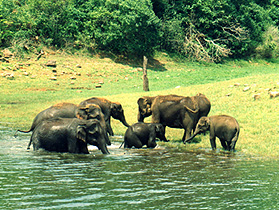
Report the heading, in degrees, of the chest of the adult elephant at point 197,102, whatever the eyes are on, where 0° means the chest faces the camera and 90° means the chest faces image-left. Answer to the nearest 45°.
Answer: approximately 90°

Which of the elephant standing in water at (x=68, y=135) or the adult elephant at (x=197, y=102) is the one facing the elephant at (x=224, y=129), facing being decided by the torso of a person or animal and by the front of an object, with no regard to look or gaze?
the elephant standing in water

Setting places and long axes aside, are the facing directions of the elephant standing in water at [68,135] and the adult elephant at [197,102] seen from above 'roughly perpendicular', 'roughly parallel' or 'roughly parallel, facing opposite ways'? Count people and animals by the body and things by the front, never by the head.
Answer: roughly parallel, facing opposite ways

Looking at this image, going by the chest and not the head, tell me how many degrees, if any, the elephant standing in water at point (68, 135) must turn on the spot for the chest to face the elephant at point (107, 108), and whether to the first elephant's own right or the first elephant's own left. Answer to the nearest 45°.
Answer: approximately 90° to the first elephant's own left

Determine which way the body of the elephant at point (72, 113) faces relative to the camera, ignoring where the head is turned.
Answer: to the viewer's right

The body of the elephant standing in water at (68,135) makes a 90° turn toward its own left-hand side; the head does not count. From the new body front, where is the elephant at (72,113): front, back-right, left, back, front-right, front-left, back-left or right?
front

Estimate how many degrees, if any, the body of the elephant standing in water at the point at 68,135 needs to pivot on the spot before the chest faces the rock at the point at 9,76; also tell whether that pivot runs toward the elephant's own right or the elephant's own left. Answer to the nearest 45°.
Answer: approximately 90° to the elephant's own left

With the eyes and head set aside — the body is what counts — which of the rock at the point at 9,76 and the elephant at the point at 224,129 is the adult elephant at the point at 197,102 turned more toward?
the rock

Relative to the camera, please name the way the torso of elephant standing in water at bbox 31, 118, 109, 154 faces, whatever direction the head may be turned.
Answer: to the viewer's right

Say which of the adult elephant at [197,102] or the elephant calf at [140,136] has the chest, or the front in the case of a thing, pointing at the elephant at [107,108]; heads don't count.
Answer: the adult elephant
